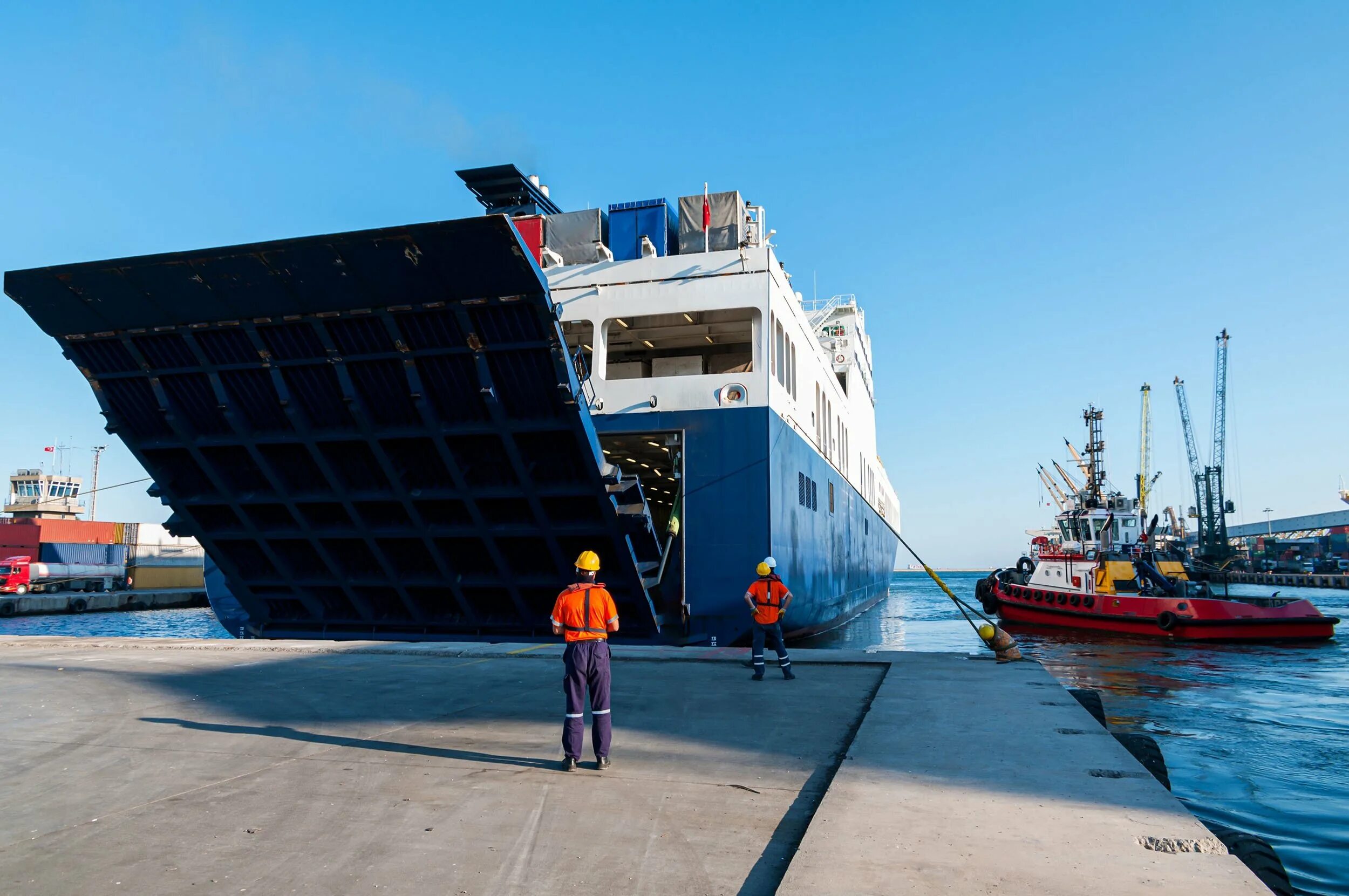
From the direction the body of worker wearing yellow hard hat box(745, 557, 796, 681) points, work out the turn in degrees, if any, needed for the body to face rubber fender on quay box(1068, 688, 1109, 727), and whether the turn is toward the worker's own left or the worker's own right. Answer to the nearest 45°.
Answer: approximately 90° to the worker's own right

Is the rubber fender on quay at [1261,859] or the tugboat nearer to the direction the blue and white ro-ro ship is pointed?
the tugboat

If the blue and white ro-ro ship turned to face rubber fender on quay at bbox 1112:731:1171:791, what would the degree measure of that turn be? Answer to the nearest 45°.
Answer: approximately 180°

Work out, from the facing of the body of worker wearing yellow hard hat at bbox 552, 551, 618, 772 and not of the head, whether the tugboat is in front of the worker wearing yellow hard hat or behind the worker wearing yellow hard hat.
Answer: in front

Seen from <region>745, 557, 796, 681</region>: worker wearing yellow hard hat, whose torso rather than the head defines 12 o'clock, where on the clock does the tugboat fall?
The tugboat is roughly at 1 o'clock from the worker wearing yellow hard hat.

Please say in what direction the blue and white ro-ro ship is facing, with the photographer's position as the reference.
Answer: facing away from the viewer and to the right of the viewer

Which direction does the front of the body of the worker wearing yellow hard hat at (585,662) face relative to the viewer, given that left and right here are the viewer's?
facing away from the viewer

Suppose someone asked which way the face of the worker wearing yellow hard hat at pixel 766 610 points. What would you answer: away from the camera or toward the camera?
away from the camera

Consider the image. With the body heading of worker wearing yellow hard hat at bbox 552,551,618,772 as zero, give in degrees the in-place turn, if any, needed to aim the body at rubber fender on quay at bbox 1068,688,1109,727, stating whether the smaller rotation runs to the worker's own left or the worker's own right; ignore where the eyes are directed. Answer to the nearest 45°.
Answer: approximately 45° to the worker's own right

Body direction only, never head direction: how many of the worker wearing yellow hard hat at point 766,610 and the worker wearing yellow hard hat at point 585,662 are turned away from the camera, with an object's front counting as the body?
2

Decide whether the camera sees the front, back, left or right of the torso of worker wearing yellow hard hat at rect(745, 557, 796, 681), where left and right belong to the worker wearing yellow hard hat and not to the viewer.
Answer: back
